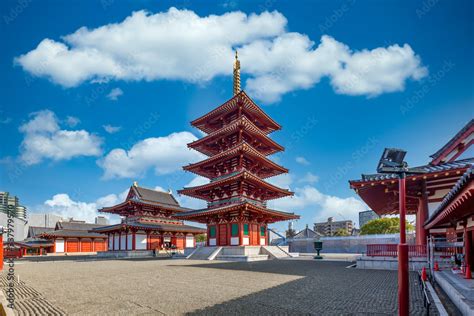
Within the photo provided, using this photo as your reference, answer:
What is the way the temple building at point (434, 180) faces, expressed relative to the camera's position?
facing away from the viewer and to the left of the viewer

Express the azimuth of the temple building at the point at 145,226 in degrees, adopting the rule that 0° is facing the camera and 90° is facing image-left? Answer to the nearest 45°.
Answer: approximately 315°

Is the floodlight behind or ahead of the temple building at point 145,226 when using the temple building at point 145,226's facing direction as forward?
ahead

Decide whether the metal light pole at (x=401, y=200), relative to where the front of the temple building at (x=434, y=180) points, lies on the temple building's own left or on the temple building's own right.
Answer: on the temple building's own left

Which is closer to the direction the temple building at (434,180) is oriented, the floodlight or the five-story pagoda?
the five-story pagoda

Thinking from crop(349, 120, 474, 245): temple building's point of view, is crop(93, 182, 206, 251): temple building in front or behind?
in front
